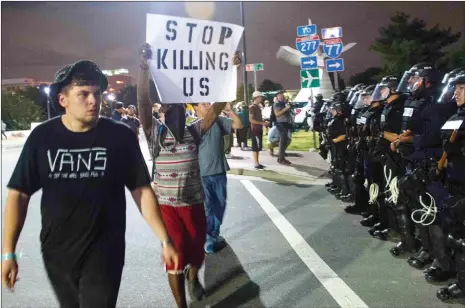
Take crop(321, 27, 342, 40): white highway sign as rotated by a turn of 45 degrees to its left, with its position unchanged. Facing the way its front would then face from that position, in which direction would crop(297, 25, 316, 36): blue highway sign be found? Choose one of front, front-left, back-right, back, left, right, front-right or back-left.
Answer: right

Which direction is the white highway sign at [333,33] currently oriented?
toward the camera

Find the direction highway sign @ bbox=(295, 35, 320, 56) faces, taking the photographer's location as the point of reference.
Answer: facing the viewer

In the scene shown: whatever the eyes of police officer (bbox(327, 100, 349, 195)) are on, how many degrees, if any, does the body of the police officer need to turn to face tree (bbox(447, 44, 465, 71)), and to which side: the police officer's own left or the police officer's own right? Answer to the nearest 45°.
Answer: approximately 90° to the police officer's own right

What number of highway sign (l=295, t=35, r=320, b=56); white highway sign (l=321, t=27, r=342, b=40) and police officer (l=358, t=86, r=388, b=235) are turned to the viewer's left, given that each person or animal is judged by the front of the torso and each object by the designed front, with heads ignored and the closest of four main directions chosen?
1

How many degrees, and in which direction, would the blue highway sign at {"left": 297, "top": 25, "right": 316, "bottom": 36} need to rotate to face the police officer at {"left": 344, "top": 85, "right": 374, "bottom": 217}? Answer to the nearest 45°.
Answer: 0° — it already faces them

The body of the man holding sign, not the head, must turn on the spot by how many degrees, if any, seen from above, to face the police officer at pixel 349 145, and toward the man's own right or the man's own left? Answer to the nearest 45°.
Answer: approximately 135° to the man's own left

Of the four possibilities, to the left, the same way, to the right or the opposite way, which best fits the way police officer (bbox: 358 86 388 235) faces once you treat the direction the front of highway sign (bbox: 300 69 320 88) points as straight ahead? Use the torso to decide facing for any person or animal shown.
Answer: to the right

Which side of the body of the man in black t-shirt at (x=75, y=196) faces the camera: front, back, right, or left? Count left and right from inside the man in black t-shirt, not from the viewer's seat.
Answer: front

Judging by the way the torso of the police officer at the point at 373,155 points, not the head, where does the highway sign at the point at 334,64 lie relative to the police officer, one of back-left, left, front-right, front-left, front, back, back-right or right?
right

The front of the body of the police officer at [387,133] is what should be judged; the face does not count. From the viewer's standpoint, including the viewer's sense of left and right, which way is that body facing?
facing to the left of the viewer

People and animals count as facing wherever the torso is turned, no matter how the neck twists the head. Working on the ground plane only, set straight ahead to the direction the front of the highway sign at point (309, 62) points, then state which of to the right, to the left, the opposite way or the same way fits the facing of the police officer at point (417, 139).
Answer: to the right

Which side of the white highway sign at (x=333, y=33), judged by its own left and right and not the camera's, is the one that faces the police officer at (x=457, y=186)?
front

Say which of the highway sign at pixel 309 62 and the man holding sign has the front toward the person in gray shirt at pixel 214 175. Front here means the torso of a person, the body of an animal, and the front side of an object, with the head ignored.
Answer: the highway sign

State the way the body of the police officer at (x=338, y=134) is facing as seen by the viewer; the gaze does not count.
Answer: to the viewer's left

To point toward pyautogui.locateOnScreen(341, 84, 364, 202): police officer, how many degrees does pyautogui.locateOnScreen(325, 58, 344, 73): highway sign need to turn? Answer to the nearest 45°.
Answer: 0° — it already faces them

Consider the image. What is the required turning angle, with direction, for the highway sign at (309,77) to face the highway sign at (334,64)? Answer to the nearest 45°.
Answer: approximately 135° to its left

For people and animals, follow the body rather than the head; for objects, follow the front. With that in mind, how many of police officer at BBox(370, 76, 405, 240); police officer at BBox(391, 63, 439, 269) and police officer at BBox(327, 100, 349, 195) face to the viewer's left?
3
